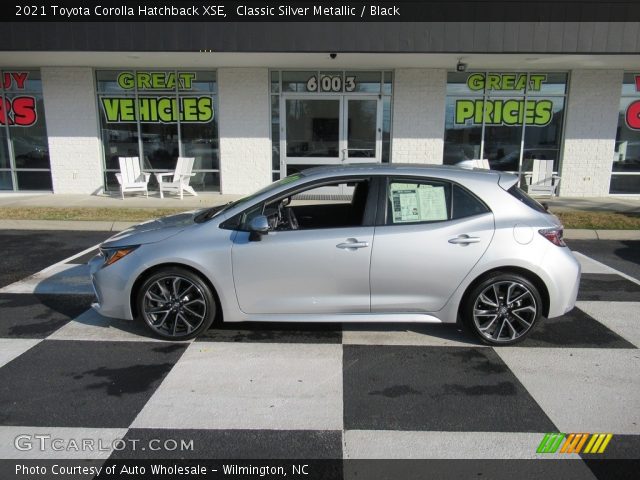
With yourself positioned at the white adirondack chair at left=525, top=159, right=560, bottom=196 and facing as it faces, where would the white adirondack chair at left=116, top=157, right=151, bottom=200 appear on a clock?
the white adirondack chair at left=116, top=157, right=151, bottom=200 is roughly at 2 o'clock from the white adirondack chair at left=525, top=159, right=560, bottom=196.

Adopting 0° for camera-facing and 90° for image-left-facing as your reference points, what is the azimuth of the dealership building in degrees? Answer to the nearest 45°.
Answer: approximately 0°

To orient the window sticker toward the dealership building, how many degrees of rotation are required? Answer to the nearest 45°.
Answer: approximately 180°

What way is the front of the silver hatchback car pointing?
to the viewer's left

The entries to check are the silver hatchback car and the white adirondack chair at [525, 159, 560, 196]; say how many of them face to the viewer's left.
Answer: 1

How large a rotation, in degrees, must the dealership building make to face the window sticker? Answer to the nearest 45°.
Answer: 0° — it already faces it

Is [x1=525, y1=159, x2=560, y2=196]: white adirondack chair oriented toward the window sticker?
yes

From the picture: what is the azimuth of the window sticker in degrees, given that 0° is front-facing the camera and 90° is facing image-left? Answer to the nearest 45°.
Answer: approximately 0°

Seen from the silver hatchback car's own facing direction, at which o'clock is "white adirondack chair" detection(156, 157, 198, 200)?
The white adirondack chair is roughly at 2 o'clock from the silver hatchback car.

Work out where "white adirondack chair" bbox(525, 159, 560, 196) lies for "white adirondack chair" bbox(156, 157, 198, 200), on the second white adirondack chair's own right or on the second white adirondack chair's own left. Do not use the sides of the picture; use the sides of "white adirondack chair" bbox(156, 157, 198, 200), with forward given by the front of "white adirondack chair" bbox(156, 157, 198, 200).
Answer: on the second white adirondack chair's own left
